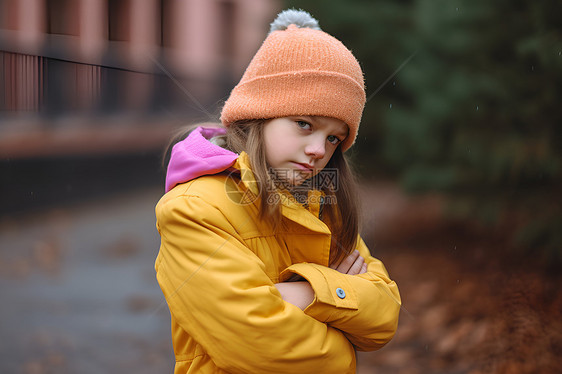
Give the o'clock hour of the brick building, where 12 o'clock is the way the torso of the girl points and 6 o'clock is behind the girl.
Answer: The brick building is roughly at 7 o'clock from the girl.

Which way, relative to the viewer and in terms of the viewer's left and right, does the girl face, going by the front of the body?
facing the viewer and to the right of the viewer
